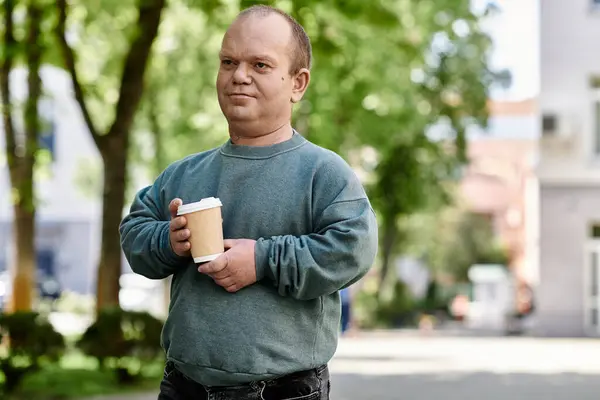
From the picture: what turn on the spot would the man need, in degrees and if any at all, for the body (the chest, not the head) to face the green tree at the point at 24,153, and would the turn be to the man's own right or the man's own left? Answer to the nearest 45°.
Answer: approximately 135° to the man's own right

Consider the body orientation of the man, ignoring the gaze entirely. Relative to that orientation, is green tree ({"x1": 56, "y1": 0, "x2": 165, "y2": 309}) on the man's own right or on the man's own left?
on the man's own right

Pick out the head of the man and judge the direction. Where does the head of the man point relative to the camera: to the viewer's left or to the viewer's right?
to the viewer's left

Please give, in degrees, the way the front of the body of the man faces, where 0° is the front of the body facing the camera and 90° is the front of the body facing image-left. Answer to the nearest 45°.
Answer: approximately 45°

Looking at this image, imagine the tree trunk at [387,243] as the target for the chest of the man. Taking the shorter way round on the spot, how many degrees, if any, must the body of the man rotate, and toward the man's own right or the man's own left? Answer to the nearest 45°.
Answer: approximately 135° to the man's own right
